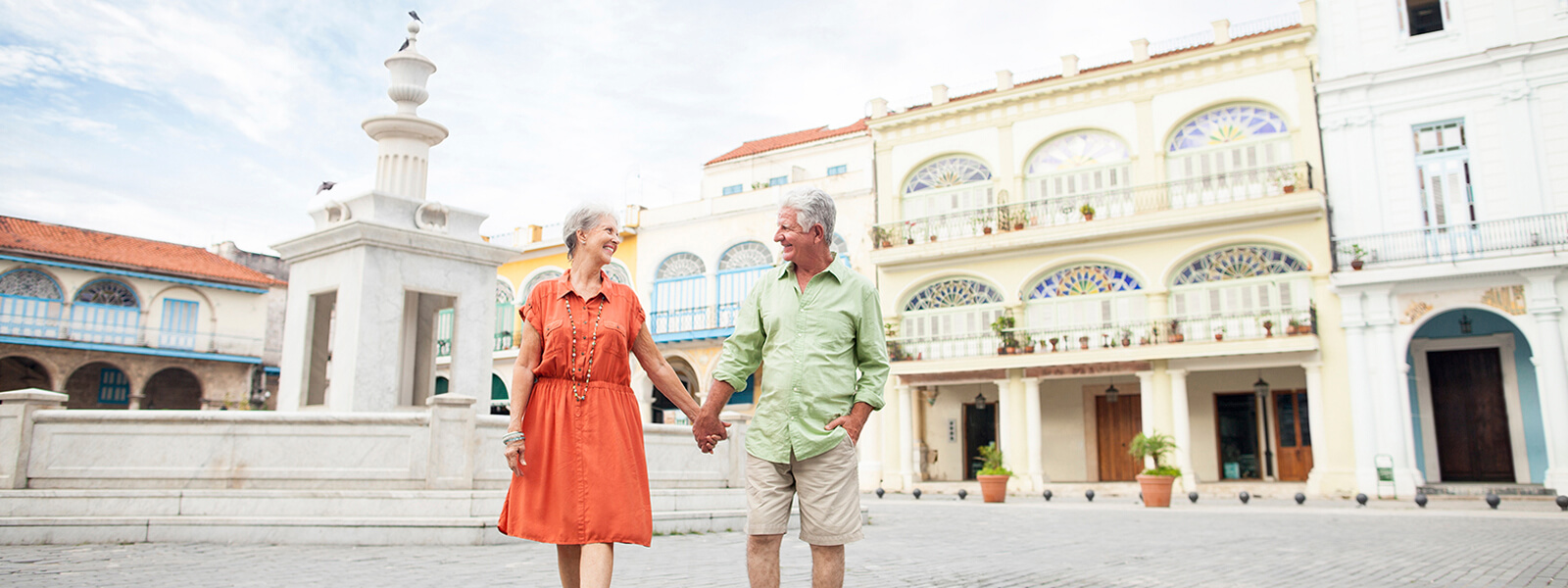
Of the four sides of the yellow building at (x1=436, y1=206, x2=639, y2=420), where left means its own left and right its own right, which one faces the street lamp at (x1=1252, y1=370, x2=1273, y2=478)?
left

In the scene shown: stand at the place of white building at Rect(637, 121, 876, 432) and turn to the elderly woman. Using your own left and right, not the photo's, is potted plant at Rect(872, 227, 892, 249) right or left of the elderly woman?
left

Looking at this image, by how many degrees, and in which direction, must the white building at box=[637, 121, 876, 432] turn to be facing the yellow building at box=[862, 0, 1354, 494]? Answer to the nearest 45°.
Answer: approximately 90° to its left

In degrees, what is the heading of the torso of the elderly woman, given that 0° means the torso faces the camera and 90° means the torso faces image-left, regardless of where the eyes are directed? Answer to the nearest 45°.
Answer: approximately 0°

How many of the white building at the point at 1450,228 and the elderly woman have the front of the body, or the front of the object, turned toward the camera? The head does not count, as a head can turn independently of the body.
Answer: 2
